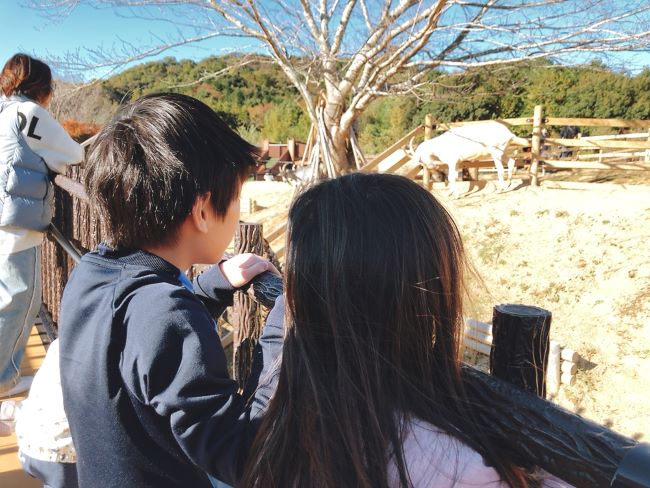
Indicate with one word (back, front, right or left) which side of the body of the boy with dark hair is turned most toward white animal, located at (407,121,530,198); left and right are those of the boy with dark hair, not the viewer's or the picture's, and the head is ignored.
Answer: front

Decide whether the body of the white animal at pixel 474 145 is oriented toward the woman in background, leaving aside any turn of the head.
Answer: no

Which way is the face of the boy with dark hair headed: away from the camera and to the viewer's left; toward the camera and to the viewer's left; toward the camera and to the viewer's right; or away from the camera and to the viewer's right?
away from the camera and to the viewer's right

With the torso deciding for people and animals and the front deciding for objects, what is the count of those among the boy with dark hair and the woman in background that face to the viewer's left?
0

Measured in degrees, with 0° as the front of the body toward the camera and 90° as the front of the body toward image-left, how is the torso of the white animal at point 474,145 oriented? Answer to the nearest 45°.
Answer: approximately 90°

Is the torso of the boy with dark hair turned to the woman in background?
no

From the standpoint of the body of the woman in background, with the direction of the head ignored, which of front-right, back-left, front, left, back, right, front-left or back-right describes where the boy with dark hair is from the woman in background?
back-right

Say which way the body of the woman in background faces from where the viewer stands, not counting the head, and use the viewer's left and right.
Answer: facing away from the viewer and to the right of the viewer

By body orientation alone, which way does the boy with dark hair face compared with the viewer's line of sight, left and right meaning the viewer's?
facing away from the viewer and to the right of the viewer

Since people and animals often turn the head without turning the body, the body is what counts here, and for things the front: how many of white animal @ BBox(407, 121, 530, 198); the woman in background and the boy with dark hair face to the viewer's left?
1

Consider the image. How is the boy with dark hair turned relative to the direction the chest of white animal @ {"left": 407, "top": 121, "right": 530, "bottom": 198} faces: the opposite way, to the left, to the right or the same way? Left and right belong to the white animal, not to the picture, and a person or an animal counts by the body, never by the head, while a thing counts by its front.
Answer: to the right

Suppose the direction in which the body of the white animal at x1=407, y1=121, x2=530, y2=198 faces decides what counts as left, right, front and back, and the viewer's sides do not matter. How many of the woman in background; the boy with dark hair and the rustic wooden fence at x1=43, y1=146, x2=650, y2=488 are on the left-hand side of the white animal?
3

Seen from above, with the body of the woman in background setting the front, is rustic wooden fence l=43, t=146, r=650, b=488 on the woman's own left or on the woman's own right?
on the woman's own right

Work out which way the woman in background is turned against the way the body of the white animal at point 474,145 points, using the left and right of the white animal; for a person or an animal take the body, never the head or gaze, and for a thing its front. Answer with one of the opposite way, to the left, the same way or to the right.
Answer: to the right

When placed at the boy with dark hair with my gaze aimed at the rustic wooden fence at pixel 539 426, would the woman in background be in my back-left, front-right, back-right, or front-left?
back-left
